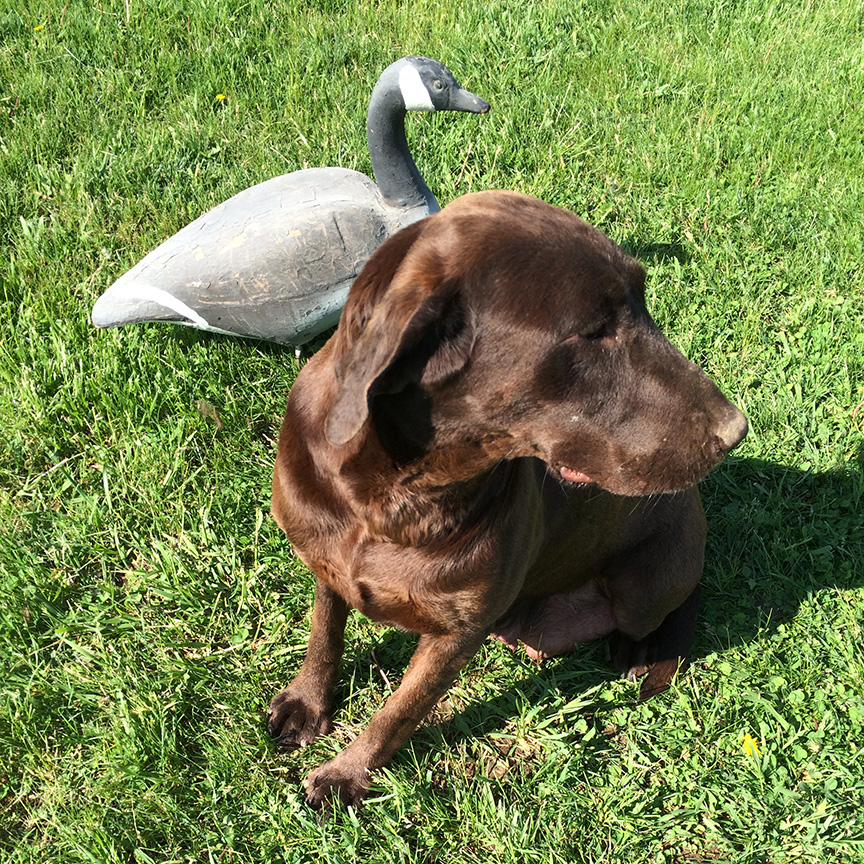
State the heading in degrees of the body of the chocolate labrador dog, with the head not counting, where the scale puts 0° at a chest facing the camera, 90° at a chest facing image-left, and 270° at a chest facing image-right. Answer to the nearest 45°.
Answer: approximately 45°
